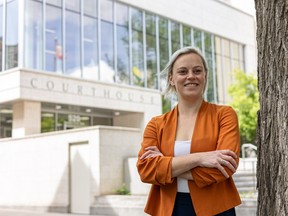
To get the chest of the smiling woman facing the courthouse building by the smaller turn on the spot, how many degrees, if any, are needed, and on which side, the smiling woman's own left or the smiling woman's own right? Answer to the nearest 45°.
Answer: approximately 180°

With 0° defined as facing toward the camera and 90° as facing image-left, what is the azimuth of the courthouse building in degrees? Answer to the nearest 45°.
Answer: approximately 315°

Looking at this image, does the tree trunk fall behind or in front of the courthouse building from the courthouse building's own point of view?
in front

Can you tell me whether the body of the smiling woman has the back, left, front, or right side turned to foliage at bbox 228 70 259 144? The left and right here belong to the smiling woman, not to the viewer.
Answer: back

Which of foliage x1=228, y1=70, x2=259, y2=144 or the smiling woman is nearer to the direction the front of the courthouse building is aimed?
the smiling woman

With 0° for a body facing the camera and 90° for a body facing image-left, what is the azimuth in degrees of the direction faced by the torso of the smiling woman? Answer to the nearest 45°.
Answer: approximately 0°

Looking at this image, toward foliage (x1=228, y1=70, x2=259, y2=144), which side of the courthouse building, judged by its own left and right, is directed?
left
